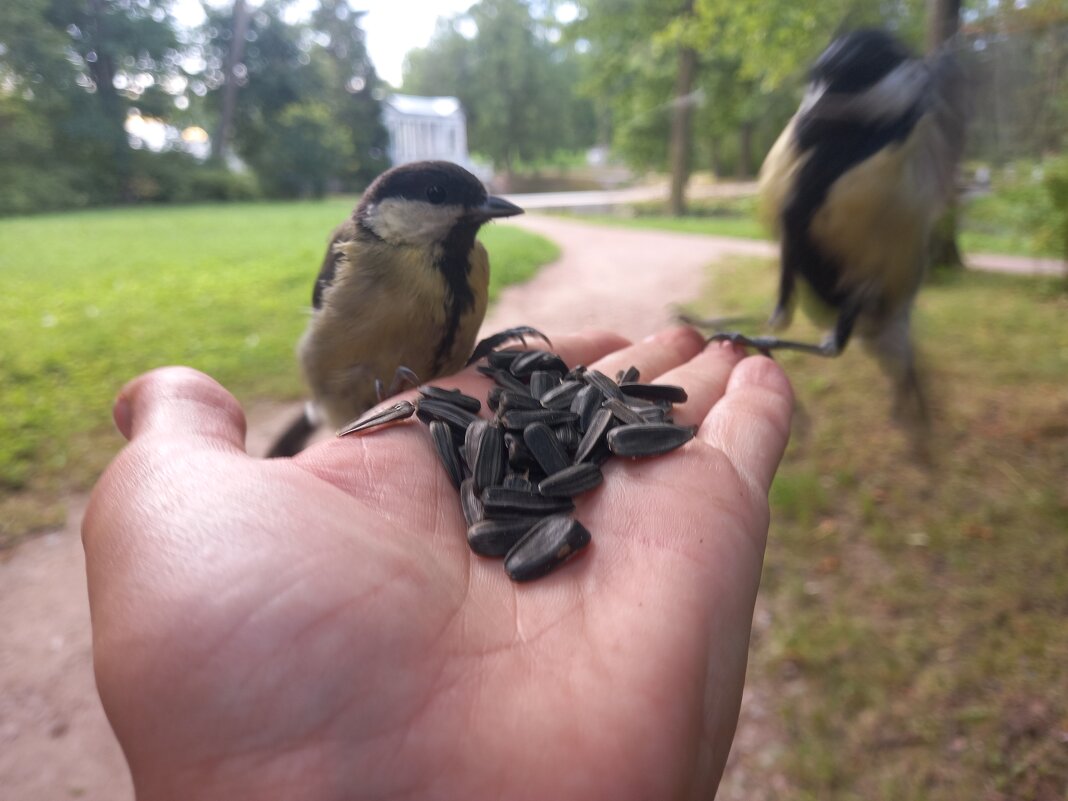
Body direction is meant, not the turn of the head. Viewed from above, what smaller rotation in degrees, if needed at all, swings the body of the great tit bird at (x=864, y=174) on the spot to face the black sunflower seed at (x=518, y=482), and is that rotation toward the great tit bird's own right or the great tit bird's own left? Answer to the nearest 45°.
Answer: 0° — it already faces it

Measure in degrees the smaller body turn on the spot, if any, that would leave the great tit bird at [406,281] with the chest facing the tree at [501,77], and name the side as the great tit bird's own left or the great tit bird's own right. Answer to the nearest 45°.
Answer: approximately 135° to the great tit bird's own left

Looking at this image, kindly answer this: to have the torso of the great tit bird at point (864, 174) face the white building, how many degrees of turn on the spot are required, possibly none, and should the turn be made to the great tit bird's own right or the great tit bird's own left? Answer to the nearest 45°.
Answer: approximately 90° to the great tit bird's own right

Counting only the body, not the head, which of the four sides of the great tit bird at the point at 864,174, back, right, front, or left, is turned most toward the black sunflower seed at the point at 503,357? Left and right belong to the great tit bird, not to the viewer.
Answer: front

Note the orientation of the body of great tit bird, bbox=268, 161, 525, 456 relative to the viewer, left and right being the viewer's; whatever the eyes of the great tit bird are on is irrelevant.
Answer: facing the viewer and to the right of the viewer

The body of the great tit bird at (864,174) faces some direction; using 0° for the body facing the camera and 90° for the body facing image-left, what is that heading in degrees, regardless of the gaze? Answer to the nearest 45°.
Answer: approximately 45°

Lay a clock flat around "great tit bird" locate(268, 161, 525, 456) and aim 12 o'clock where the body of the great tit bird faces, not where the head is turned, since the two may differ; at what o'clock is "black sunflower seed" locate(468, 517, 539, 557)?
The black sunflower seed is roughly at 1 o'clock from the great tit bird.

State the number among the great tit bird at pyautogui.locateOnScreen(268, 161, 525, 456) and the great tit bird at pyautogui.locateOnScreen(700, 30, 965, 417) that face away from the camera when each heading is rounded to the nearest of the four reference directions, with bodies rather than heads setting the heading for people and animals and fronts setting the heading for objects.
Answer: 0

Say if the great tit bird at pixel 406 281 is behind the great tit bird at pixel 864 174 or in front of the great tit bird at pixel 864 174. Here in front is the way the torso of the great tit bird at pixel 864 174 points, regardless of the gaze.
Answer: in front

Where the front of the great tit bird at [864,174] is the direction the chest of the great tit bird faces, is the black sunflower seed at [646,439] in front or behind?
in front
